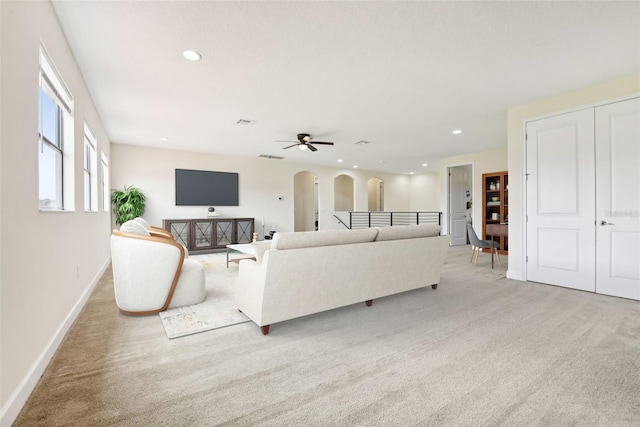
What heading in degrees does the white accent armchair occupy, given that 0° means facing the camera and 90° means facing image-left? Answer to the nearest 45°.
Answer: approximately 225°

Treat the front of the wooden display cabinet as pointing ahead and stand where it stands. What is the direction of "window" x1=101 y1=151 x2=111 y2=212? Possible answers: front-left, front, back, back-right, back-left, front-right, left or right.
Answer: front

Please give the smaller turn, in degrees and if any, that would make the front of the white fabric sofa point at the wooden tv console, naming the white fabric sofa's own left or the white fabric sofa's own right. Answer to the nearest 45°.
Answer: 0° — it already faces it

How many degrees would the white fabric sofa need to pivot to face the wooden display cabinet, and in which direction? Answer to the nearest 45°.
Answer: approximately 90° to its right

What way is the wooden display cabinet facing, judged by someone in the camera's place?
facing the viewer and to the left of the viewer

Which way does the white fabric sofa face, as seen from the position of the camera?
facing away from the viewer and to the left of the viewer

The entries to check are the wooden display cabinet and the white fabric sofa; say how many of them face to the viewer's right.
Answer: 0

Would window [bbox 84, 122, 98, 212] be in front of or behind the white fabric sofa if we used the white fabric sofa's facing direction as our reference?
in front

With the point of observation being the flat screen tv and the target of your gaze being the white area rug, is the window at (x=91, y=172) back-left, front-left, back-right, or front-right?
front-right

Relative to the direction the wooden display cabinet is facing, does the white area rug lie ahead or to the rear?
ahead

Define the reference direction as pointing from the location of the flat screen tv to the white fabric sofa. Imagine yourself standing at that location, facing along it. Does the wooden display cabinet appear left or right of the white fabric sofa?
left

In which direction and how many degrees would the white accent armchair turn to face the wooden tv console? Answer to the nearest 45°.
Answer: approximately 45° to its left
